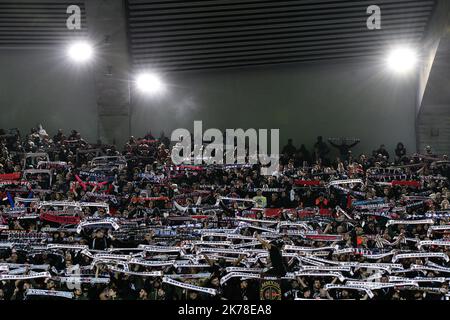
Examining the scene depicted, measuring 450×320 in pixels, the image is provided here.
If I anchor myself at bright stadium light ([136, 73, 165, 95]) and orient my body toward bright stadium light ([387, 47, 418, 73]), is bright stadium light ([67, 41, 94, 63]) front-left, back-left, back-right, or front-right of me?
back-right

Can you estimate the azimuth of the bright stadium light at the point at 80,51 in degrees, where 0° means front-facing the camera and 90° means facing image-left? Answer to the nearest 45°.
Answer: approximately 0°

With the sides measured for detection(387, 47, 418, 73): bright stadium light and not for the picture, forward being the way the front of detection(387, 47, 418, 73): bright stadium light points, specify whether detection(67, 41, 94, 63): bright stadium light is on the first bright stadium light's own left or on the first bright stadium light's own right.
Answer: on the first bright stadium light's own right

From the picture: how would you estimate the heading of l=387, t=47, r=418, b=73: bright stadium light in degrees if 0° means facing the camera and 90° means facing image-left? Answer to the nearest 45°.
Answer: approximately 0°

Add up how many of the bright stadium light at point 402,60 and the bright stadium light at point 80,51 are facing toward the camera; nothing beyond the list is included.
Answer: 2

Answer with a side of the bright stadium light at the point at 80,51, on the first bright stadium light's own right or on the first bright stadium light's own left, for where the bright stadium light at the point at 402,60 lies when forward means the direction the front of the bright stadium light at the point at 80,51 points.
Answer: on the first bright stadium light's own left

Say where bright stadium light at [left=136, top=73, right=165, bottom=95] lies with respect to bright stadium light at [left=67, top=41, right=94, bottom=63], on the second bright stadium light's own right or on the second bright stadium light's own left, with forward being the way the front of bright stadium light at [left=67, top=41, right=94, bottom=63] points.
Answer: on the second bright stadium light's own left

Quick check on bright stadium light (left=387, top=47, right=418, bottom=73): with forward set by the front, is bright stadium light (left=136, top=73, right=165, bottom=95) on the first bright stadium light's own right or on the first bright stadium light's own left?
on the first bright stadium light's own right
